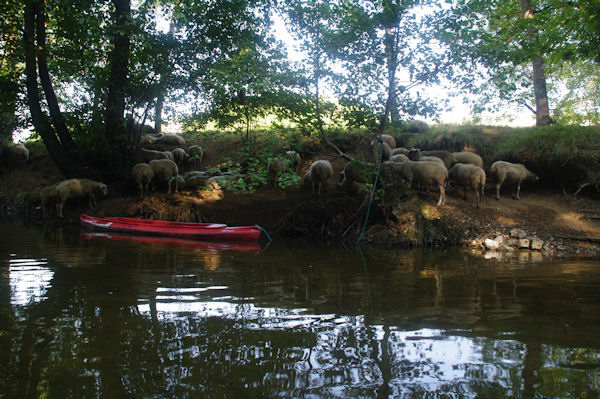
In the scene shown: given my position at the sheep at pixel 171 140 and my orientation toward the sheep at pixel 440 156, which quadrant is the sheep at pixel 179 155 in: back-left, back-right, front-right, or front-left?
front-right

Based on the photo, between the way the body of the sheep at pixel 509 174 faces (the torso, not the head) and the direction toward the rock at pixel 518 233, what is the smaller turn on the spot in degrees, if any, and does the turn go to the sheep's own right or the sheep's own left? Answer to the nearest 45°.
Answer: approximately 90° to the sheep's own right

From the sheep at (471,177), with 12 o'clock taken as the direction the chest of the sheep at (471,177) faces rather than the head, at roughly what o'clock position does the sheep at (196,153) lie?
the sheep at (196,153) is roughly at 11 o'clock from the sheep at (471,177).

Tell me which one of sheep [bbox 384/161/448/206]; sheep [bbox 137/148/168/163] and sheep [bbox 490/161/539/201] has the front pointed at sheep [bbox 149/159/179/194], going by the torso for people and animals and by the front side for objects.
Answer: sheep [bbox 384/161/448/206]

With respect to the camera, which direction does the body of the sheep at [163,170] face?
to the viewer's left

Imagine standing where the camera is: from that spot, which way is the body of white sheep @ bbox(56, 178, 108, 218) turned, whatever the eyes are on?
to the viewer's right

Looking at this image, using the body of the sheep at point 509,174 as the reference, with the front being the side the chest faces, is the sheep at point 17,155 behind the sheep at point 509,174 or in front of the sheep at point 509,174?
behind

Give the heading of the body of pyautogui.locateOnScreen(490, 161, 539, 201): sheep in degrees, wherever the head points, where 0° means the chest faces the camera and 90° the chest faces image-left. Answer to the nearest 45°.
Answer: approximately 270°

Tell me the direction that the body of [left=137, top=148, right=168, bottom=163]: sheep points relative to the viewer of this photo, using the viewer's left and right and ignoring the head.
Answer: facing to the right of the viewer

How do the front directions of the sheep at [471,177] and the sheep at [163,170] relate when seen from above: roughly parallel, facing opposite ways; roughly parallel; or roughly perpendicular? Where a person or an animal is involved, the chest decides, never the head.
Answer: roughly perpendicular

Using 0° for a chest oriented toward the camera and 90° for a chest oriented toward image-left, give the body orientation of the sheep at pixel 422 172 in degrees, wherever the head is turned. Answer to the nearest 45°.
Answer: approximately 90°
